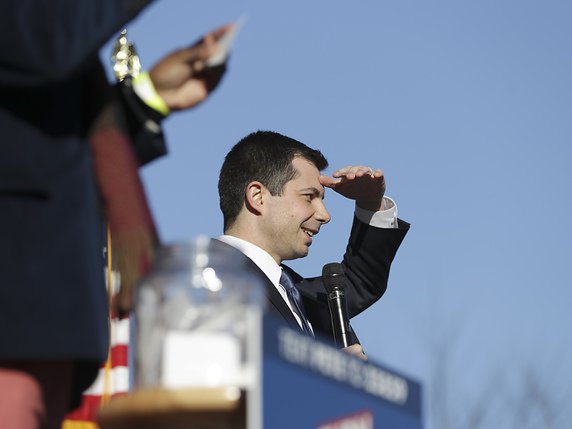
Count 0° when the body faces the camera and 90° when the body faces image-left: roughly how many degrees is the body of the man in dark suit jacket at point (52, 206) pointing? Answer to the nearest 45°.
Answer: approximately 270°

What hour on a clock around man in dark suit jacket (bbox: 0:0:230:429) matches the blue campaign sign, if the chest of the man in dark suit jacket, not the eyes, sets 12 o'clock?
The blue campaign sign is roughly at 12 o'clock from the man in dark suit jacket.

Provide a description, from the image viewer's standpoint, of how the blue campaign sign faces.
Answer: facing the viewer and to the right of the viewer
